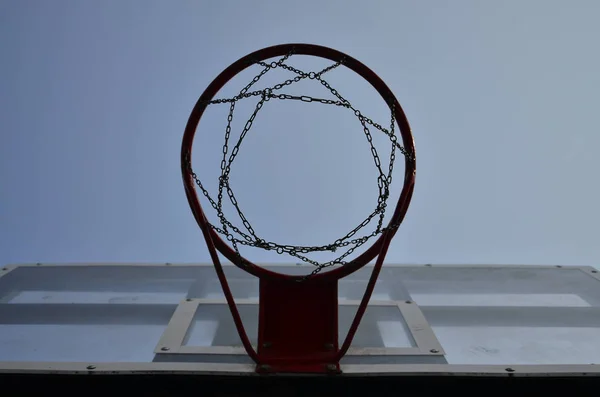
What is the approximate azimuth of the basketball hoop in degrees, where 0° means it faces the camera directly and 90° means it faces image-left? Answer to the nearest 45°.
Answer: approximately 0°
